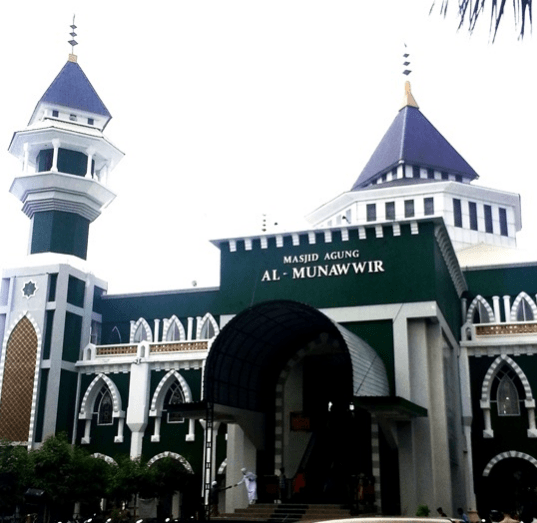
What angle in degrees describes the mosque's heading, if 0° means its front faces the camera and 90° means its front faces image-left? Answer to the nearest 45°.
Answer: approximately 45°
